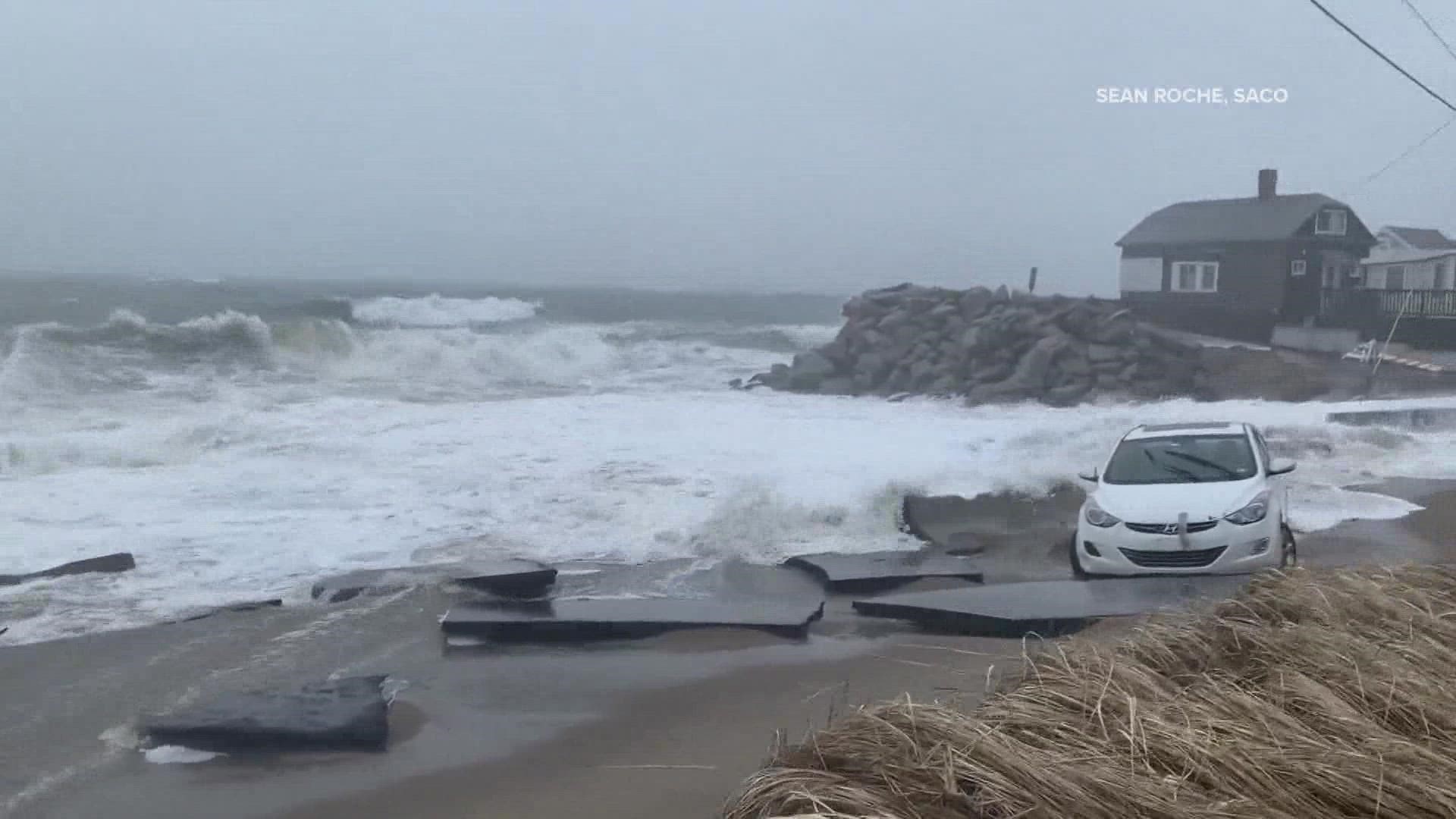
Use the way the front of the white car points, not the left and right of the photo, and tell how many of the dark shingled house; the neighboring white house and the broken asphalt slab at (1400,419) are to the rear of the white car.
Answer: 3

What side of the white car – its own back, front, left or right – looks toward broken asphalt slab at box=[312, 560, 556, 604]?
right

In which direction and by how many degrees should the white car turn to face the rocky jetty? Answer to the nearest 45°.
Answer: approximately 180°

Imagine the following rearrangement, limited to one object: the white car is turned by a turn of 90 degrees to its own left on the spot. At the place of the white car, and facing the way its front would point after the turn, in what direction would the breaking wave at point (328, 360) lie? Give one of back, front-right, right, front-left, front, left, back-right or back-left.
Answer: back-left

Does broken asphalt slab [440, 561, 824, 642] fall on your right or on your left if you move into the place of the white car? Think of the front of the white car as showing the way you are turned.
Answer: on your right

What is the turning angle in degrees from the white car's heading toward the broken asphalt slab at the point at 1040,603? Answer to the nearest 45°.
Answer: approximately 45° to its right

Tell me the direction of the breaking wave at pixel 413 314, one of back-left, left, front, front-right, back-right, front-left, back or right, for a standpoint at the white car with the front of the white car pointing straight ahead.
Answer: back-right

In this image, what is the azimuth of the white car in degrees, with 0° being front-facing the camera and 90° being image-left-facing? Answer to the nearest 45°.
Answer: approximately 0°

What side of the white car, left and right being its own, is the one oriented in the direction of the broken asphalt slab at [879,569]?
right

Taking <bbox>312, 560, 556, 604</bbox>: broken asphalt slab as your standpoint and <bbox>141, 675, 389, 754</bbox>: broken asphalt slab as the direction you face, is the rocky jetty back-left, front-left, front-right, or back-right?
back-left

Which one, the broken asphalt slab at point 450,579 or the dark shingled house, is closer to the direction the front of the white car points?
the broken asphalt slab

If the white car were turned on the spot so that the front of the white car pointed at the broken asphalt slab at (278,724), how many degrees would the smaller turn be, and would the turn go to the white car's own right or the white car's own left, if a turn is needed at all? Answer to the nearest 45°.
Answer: approximately 45° to the white car's own right

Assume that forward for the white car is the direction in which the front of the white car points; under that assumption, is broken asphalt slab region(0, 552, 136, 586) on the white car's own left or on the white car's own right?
on the white car's own right

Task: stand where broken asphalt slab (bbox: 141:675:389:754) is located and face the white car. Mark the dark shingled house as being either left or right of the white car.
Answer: left

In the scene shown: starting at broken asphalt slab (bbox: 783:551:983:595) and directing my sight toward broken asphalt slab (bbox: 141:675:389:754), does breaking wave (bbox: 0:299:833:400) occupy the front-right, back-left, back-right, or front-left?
back-right

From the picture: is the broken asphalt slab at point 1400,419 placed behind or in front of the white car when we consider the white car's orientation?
behind
